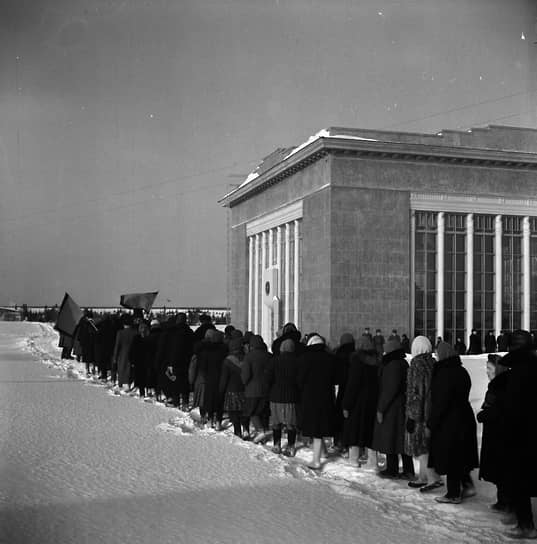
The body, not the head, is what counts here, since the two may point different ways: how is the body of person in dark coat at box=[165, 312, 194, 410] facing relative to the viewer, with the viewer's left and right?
facing away from the viewer

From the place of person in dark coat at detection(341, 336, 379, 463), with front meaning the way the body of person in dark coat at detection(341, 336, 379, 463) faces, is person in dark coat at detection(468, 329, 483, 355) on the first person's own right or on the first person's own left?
on the first person's own right

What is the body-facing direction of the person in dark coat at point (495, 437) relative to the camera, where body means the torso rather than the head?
to the viewer's left

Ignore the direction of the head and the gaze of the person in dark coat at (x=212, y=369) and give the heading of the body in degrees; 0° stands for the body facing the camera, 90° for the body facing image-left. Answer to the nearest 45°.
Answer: approximately 180°

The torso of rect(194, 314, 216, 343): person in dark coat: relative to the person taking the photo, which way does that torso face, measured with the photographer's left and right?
facing away from the viewer

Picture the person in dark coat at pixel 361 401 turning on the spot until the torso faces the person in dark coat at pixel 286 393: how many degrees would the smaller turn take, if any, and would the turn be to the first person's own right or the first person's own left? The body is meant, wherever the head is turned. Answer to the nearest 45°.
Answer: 0° — they already face them

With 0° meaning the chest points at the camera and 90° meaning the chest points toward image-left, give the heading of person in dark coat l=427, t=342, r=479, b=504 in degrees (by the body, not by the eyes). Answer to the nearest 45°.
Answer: approximately 135°

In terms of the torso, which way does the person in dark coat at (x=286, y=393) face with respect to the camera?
away from the camera

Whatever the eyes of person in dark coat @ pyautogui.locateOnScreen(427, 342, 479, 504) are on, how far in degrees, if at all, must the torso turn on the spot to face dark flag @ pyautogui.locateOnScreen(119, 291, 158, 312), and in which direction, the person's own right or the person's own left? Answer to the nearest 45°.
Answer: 0° — they already face it

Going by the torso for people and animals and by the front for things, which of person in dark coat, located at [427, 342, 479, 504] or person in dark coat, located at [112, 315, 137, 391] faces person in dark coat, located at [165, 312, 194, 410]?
person in dark coat, located at [427, 342, 479, 504]

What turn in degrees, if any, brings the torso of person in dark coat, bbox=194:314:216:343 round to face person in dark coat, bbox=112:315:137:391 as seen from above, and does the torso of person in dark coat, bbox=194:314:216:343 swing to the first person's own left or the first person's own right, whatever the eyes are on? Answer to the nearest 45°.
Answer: approximately 45° to the first person's own left

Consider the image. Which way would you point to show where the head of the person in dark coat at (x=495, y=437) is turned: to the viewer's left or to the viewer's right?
to the viewer's left

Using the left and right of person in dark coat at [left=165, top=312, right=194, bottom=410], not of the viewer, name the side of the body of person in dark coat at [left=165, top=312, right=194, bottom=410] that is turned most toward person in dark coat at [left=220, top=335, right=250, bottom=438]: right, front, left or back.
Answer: back

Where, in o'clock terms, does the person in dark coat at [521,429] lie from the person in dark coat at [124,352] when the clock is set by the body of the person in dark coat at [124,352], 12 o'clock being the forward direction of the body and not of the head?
the person in dark coat at [521,429] is roughly at 6 o'clock from the person in dark coat at [124,352].
